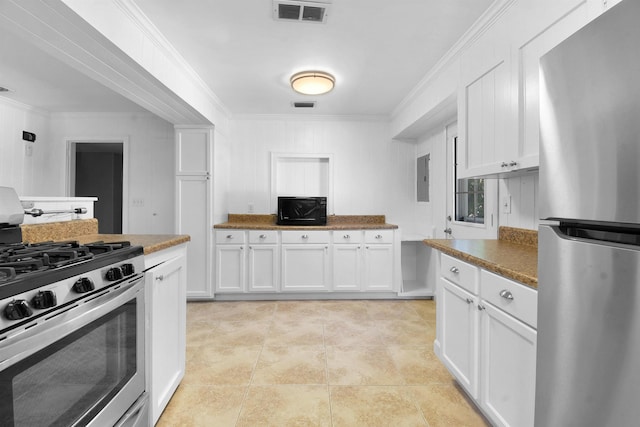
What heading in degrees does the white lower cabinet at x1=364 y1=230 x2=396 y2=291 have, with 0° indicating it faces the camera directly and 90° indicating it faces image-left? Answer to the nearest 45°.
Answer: approximately 0°

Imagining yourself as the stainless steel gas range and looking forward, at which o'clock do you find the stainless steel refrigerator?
The stainless steel refrigerator is roughly at 12 o'clock from the stainless steel gas range.

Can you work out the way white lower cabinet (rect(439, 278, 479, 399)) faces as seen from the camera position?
facing the viewer and to the left of the viewer

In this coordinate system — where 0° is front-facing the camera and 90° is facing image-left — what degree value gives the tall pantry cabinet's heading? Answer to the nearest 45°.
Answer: approximately 0°

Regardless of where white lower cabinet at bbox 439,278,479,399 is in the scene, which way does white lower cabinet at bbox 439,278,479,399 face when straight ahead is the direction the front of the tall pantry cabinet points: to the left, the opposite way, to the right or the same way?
to the right

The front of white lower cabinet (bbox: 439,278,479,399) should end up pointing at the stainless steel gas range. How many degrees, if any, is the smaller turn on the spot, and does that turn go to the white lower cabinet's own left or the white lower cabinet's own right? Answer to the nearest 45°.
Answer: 0° — it already faces it

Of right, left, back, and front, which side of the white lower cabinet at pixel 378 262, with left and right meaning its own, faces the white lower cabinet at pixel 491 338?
front

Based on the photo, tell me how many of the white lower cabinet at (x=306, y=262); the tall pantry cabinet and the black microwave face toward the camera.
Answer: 3

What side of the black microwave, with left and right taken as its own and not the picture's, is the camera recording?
front

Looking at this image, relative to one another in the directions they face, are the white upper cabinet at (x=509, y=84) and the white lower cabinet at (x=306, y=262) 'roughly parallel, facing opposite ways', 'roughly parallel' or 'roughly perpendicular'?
roughly perpendicular

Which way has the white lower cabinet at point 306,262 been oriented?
toward the camera

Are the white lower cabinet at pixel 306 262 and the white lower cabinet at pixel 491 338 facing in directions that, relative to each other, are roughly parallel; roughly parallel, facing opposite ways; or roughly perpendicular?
roughly perpendicular

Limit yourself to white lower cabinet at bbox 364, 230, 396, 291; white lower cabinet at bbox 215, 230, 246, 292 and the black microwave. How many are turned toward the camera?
3

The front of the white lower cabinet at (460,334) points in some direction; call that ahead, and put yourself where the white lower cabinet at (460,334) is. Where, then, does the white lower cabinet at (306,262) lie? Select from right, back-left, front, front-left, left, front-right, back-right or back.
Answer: right

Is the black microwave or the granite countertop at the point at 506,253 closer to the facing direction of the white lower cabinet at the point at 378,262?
the granite countertop

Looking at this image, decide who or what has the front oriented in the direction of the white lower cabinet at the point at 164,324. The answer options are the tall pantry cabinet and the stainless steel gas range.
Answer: the tall pantry cabinet
